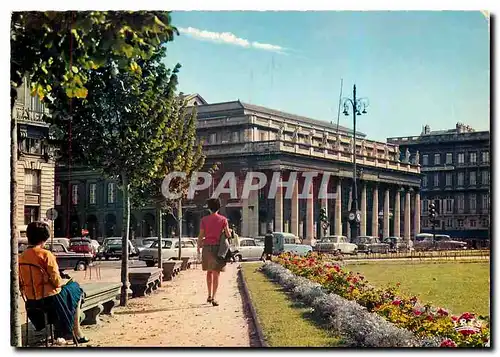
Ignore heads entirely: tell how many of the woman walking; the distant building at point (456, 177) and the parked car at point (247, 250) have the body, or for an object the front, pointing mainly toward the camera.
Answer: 1

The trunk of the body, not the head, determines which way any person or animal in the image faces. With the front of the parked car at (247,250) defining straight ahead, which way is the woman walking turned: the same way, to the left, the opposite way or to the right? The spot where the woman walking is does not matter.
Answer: to the right

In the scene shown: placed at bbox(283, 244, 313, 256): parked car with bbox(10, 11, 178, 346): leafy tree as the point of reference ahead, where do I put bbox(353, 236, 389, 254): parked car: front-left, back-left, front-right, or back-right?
back-left

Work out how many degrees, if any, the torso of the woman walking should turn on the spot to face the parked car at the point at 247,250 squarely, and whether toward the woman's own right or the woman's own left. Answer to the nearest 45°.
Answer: approximately 45° to the woman's own right

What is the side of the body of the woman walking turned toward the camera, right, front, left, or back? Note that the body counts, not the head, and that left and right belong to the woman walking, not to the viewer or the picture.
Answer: back

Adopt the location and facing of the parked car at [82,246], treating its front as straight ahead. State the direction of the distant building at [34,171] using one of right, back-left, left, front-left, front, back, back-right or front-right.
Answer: right

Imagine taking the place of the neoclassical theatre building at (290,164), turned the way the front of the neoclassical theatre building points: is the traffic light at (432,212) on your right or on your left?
on your left

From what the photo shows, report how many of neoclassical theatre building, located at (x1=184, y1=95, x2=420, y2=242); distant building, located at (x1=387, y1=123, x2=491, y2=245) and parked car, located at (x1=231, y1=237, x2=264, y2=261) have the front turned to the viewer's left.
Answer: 1

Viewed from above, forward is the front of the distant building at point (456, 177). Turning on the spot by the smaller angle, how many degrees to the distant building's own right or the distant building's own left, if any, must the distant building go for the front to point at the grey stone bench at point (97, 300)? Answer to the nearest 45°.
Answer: approximately 45° to the distant building's own right
